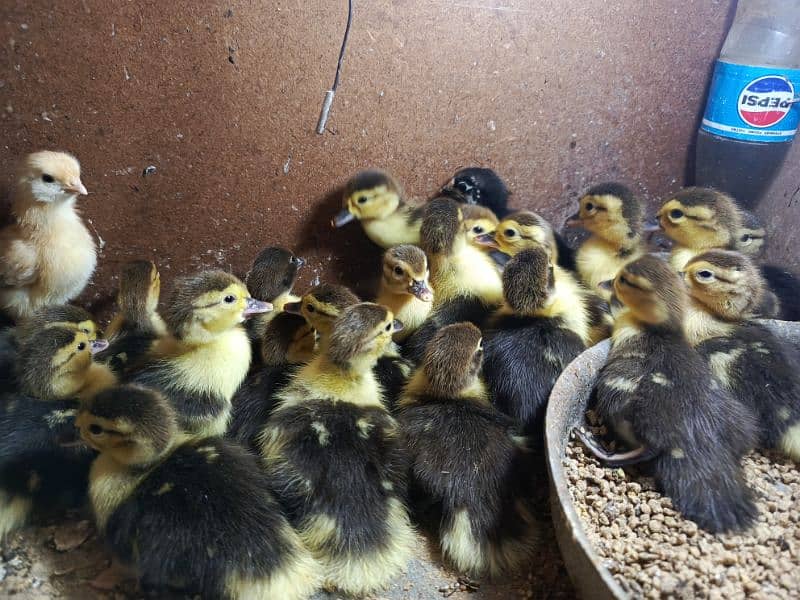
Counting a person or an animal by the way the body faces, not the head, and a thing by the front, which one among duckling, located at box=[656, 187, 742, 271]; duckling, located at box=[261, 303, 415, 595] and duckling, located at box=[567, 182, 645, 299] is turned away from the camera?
duckling, located at box=[261, 303, 415, 595]

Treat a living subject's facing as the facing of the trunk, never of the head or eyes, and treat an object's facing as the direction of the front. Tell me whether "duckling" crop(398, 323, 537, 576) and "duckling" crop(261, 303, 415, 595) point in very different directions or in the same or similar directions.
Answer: same or similar directions

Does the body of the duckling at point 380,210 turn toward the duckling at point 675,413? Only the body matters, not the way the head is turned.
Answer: no

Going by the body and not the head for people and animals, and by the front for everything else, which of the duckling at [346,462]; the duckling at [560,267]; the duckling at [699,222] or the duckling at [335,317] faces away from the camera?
the duckling at [346,462]

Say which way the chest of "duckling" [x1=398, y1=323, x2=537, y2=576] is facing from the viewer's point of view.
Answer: away from the camera

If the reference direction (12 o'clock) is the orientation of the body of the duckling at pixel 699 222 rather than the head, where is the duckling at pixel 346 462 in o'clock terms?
the duckling at pixel 346 462 is roughly at 10 o'clock from the duckling at pixel 699 222.

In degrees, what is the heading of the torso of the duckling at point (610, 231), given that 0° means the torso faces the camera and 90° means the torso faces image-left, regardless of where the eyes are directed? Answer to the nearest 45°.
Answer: approximately 90°

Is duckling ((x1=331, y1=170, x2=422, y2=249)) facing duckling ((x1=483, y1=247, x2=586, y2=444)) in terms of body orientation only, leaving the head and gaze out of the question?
no

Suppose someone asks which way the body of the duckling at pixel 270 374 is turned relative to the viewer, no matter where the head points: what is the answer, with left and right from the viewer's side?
facing away from the viewer and to the right of the viewer

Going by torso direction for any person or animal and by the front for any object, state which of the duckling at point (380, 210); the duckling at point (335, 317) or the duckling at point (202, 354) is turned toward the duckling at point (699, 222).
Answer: the duckling at point (202, 354)

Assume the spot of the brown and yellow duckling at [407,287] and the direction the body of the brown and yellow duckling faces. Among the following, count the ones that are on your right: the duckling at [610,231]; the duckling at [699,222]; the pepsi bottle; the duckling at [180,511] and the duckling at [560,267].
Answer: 1

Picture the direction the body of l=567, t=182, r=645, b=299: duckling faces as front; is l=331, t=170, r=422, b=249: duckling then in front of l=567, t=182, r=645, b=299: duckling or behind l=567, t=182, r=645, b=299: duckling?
in front

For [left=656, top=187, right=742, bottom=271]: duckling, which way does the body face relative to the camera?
to the viewer's left

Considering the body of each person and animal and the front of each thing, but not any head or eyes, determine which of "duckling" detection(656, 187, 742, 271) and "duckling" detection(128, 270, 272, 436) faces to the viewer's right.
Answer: "duckling" detection(128, 270, 272, 436)

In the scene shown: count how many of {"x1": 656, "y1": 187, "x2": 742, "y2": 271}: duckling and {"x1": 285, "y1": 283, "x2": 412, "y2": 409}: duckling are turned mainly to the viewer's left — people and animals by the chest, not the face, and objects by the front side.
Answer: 2

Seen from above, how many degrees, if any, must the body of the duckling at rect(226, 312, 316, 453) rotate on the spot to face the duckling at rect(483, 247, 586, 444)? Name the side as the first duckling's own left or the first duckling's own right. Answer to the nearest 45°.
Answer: approximately 45° to the first duckling's own right

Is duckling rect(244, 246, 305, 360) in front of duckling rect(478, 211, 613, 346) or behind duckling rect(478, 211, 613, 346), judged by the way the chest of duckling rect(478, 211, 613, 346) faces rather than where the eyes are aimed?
in front

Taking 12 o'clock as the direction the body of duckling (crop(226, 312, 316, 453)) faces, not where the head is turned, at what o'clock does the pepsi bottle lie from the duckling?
The pepsi bottle is roughly at 1 o'clock from the duckling.

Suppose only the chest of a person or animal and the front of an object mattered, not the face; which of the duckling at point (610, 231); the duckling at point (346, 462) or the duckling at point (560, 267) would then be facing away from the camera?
the duckling at point (346, 462)

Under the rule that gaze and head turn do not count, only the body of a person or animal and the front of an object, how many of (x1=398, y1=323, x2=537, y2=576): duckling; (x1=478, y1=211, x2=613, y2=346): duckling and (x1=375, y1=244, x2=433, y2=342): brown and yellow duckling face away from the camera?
1

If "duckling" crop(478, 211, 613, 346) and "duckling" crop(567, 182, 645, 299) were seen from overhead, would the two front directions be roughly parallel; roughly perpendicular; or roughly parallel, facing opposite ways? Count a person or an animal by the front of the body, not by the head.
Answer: roughly parallel

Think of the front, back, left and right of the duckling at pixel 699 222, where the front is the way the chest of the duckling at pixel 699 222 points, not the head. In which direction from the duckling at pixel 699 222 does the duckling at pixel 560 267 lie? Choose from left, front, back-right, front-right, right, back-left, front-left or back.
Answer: front-left
